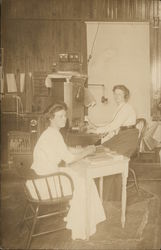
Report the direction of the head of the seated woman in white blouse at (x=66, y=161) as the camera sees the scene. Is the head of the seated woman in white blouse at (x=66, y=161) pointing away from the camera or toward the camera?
toward the camera

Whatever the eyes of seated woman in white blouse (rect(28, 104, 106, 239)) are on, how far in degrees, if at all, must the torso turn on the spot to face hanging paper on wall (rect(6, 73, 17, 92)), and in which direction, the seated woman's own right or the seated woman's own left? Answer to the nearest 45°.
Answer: approximately 90° to the seated woman's own left

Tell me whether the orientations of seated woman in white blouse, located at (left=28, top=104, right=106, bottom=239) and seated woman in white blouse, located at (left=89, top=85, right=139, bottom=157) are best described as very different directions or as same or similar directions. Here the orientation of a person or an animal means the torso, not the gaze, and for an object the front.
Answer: very different directions

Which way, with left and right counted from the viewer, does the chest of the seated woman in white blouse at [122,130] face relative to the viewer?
facing to the left of the viewer

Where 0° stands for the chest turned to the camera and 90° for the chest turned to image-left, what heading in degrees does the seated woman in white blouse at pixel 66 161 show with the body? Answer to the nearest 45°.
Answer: approximately 270°

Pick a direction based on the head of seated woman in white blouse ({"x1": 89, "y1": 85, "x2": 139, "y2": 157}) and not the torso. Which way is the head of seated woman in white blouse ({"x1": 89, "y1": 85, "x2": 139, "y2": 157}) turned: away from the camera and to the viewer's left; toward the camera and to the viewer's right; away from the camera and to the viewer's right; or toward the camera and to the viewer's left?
toward the camera and to the viewer's left

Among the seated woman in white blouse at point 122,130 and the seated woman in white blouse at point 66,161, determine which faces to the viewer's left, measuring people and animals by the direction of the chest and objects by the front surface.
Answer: the seated woman in white blouse at point 122,130
